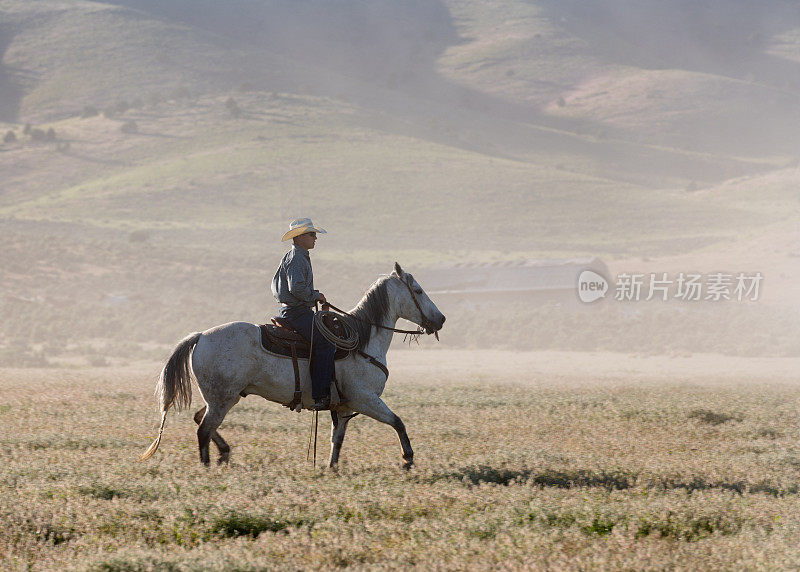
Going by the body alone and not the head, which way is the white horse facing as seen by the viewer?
to the viewer's right

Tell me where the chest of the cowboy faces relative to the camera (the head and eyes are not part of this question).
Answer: to the viewer's right
